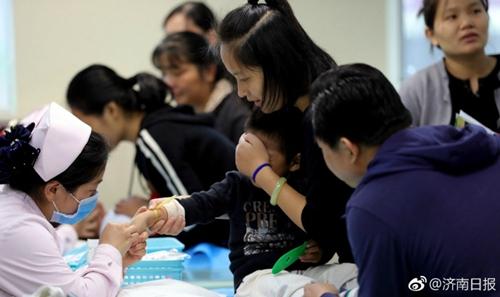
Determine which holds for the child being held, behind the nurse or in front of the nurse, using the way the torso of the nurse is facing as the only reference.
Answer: in front

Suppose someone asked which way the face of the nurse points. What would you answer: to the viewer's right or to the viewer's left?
to the viewer's right

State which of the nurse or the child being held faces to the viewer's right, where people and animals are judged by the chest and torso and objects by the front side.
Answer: the nurse

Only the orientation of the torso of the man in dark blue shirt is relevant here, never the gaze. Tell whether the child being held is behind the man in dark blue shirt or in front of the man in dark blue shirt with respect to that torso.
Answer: in front

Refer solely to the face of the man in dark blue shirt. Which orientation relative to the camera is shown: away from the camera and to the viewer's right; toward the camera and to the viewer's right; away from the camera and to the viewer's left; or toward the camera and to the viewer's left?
away from the camera and to the viewer's left

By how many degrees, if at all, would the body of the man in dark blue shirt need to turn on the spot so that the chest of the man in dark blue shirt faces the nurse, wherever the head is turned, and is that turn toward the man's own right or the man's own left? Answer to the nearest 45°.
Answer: approximately 45° to the man's own left

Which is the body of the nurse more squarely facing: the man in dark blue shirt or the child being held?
the child being held

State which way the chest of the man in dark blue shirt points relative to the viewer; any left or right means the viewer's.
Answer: facing away from the viewer and to the left of the viewer

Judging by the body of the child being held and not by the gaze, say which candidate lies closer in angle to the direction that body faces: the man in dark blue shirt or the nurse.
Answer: the nurse

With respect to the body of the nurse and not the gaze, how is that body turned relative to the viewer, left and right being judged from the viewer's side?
facing to the right of the viewer
